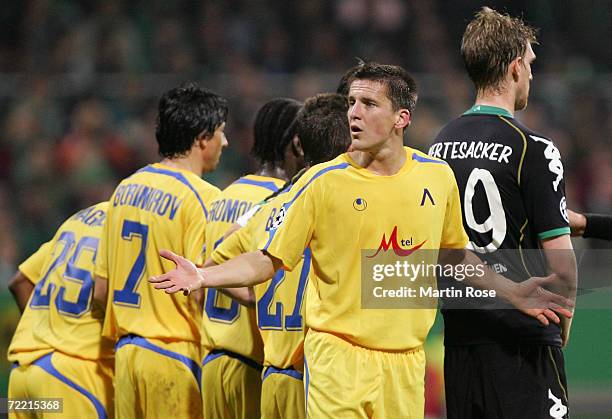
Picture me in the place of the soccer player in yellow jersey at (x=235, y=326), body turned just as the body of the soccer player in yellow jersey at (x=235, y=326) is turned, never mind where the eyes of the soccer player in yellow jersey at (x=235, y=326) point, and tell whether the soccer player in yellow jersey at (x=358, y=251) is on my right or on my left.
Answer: on my right

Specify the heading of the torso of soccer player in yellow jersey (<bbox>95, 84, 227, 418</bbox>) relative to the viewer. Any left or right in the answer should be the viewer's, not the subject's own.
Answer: facing away from the viewer and to the right of the viewer

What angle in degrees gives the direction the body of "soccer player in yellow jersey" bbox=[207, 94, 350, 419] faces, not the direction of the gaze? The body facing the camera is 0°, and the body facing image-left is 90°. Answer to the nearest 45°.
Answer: approximately 225°

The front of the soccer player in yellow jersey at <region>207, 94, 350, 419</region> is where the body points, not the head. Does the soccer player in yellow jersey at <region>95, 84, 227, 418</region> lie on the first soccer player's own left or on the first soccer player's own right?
on the first soccer player's own left

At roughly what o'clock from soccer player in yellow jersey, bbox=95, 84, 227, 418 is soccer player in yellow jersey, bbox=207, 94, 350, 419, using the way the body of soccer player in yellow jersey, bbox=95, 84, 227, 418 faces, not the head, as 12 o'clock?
soccer player in yellow jersey, bbox=207, 94, 350, 419 is roughly at 3 o'clock from soccer player in yellow jersey, bbox=95, 84, 227, 418.

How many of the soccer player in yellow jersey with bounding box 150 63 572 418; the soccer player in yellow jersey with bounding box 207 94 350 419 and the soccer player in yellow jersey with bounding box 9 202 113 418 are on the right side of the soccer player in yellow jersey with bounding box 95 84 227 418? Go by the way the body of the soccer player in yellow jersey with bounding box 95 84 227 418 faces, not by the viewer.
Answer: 2

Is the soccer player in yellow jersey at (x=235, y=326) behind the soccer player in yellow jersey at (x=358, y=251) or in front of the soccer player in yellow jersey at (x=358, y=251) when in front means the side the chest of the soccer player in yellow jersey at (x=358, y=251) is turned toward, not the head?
behind

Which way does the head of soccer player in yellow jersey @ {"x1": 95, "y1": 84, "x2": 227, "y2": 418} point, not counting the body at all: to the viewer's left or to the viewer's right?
to the viewer's right

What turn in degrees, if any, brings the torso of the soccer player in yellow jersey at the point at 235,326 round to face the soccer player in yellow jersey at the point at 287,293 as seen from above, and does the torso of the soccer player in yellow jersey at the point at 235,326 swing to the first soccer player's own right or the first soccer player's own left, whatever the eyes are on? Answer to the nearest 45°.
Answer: approximately 90° to the first soccer player's own right

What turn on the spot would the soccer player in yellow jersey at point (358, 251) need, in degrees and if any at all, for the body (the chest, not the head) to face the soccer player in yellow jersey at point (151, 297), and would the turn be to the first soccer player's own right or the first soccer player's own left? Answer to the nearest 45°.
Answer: approximately 135° to the first soccer player's own right
